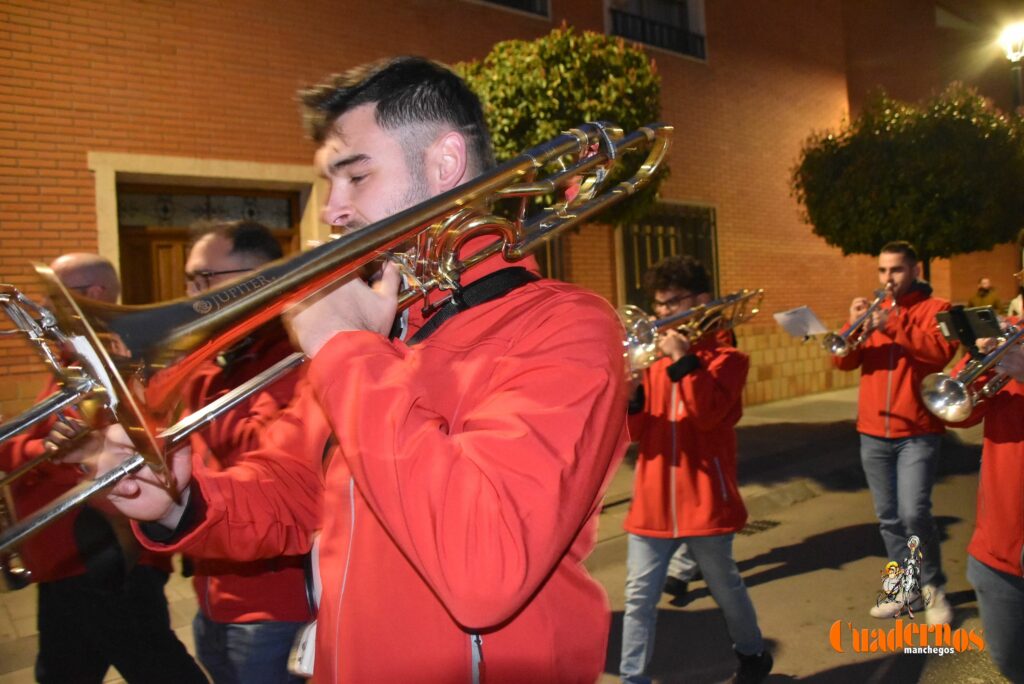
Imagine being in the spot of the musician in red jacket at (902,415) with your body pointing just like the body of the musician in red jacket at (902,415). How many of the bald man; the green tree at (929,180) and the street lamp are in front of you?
1

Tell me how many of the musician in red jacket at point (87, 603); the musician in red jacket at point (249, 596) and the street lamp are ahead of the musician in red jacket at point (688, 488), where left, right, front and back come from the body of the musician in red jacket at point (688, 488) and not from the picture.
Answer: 2

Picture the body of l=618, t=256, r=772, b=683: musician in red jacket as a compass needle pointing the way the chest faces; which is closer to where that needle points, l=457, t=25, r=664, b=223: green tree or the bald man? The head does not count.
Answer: the bald man

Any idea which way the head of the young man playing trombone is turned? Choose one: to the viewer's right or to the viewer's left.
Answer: to the viewer's left

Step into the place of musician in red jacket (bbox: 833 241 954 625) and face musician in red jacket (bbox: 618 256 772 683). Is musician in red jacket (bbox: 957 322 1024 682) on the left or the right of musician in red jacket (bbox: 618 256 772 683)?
left

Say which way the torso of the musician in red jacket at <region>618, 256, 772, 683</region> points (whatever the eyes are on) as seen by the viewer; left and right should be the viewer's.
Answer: facing the viewer and to the left of the viewer

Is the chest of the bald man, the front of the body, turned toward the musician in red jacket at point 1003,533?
no

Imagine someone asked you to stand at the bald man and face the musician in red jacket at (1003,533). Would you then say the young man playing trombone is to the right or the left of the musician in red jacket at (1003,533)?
right

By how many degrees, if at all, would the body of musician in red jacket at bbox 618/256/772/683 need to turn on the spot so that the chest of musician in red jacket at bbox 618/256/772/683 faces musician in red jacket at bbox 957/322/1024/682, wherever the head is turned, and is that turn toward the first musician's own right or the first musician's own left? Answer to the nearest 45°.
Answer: approximately 90° to the first musician's own left

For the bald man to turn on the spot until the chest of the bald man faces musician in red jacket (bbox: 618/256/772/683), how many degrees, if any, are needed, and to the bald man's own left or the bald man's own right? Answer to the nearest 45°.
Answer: approximately 180°

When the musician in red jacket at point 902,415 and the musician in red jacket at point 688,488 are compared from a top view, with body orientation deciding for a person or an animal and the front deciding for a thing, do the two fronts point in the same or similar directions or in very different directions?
same or similar directions

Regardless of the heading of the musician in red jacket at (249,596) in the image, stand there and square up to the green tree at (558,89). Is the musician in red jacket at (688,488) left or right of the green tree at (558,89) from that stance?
right

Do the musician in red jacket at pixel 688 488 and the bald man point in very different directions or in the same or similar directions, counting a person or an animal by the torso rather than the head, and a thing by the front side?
same or similar directions

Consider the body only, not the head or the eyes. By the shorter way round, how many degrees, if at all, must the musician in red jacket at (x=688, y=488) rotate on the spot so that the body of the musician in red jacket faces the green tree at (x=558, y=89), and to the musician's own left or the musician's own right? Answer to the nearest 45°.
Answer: approximately 135° to the musician's own right

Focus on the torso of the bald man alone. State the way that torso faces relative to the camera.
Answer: to the viewer's left

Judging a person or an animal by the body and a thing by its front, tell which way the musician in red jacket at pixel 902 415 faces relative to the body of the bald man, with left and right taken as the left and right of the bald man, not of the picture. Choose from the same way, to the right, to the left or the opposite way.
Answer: the same way
